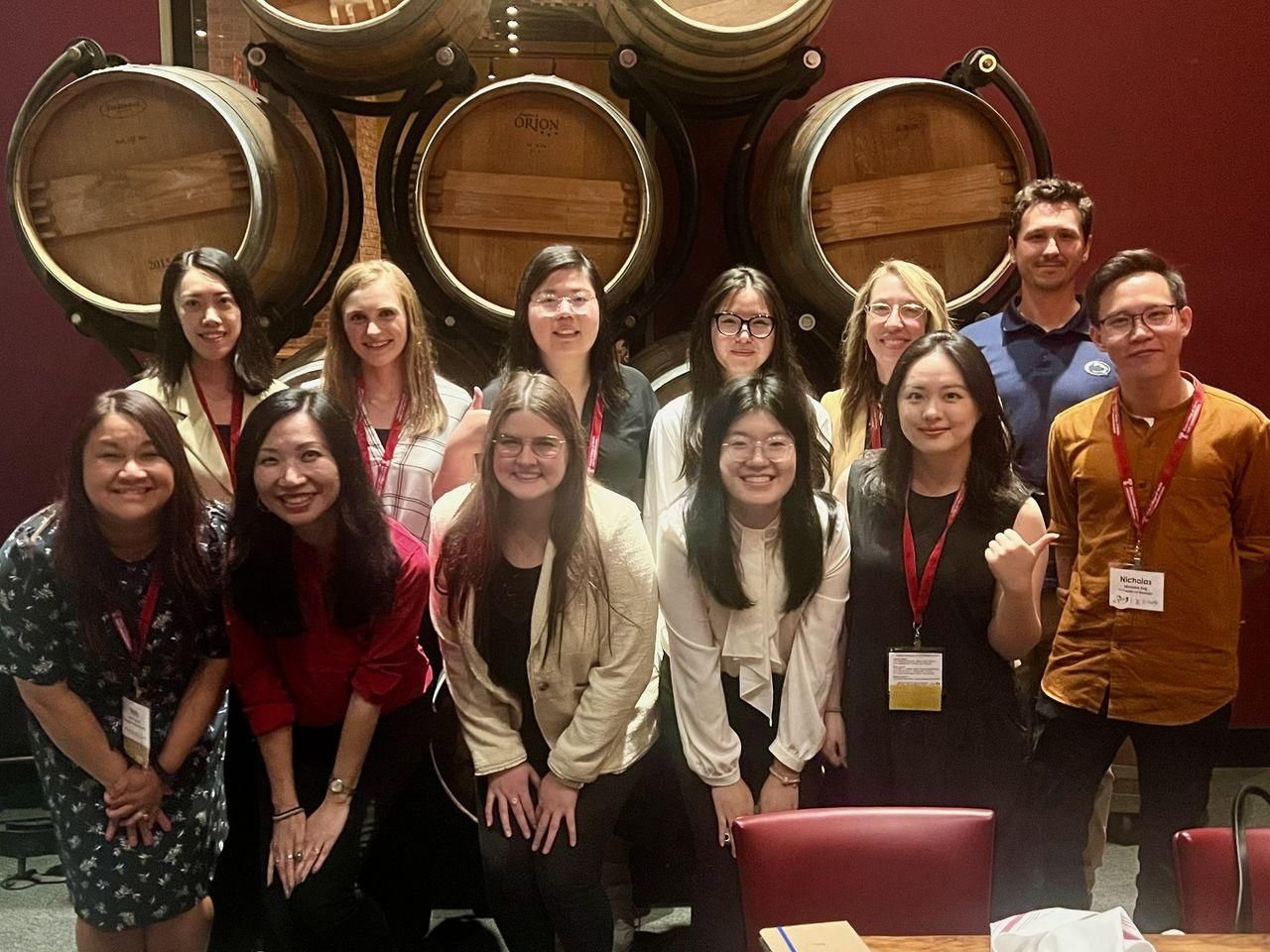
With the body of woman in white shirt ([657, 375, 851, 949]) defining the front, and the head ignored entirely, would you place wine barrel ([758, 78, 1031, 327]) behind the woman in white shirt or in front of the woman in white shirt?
behind

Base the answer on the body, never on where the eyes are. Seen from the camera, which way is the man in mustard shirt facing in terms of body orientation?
toward the camera

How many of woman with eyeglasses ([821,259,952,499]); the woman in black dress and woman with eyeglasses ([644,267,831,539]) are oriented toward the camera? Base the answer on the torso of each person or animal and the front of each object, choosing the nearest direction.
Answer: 3

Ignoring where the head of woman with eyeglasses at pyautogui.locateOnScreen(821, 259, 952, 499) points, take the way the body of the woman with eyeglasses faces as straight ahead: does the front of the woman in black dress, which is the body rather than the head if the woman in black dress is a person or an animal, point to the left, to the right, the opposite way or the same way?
the same way

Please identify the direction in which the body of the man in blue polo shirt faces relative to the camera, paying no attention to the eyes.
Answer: toward the camera

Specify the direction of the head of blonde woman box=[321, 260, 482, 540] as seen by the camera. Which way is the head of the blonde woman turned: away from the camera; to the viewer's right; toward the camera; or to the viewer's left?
toward the camera

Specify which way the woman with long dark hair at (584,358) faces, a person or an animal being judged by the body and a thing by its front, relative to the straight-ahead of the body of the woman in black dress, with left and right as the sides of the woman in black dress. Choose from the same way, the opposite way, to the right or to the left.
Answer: the same way

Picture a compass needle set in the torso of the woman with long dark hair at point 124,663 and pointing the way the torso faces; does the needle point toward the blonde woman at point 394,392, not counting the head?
no

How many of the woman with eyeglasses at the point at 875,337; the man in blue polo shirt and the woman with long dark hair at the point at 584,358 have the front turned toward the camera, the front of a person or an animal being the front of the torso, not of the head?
3

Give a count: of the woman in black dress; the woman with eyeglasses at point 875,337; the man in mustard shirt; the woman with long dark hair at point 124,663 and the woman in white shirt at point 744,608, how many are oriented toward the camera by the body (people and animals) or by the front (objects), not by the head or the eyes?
5

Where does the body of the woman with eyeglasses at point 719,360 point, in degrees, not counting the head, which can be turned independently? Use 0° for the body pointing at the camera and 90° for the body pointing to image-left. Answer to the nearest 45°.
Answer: approximately 0°

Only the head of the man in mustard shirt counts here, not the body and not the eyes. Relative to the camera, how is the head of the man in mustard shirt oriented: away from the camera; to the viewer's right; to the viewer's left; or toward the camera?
toward the camera

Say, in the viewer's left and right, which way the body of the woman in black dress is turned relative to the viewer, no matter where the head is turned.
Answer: facing the viewer

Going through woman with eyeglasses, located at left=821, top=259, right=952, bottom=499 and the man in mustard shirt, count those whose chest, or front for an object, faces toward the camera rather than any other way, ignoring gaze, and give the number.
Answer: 2

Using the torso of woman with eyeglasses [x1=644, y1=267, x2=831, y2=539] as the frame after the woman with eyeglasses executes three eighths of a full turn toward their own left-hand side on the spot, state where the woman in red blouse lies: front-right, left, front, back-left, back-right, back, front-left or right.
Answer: back
